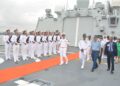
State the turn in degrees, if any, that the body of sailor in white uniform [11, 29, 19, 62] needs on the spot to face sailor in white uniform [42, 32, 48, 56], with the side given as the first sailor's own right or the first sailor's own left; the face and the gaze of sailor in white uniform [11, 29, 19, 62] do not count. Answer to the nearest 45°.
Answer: approximately 90° to the first sailor's own left

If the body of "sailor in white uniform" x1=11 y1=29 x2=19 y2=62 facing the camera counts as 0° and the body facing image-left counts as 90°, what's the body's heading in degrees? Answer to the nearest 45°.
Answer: approximately 315°

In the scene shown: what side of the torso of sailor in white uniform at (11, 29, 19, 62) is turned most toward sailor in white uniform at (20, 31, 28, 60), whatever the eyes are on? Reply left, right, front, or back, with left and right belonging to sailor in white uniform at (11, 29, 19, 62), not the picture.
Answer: left

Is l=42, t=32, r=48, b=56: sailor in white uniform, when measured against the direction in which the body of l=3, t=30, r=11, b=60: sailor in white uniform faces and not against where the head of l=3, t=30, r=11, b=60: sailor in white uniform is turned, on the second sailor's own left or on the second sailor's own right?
on the second sailor's own left

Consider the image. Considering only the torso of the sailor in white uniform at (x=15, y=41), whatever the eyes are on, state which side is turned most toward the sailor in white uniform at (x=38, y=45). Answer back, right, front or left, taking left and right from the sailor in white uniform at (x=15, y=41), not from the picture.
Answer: left

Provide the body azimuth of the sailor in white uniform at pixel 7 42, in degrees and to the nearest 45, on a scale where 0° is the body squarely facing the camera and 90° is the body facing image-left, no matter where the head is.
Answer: approximately 315°
